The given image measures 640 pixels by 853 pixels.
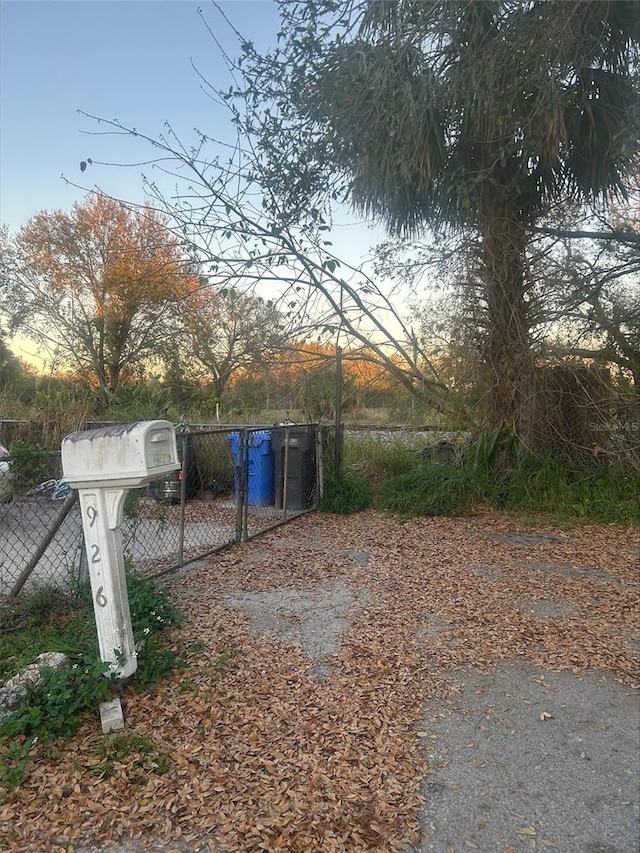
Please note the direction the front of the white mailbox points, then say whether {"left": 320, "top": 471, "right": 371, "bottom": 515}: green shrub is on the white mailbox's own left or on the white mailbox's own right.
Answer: on the white mailbox's own left

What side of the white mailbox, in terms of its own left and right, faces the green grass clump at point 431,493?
left

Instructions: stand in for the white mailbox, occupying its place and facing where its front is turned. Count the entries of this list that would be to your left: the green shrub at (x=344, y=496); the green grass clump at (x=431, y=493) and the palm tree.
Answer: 3
